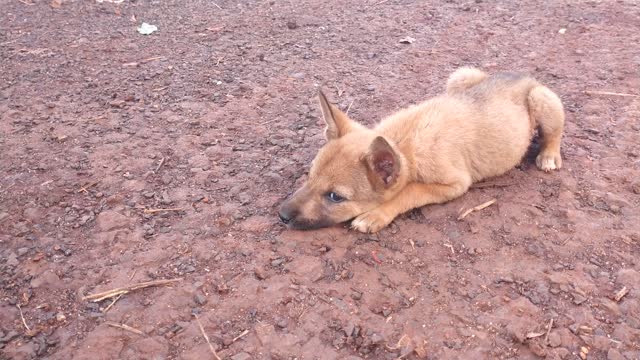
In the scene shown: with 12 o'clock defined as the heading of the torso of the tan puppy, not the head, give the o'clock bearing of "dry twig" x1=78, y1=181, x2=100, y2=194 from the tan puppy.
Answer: The dry twig is roughly at 1 o'clock from the tan puppy.

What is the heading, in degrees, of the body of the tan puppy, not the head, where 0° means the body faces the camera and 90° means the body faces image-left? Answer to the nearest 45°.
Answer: approximately 45°

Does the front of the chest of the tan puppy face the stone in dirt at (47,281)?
yes

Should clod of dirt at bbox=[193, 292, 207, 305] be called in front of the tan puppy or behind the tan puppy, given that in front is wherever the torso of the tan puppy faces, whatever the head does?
in front

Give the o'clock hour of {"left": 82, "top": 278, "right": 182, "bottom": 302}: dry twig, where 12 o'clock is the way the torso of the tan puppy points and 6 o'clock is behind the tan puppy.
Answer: The dry twig is roughly at 12 o'clock from the tan puppy.

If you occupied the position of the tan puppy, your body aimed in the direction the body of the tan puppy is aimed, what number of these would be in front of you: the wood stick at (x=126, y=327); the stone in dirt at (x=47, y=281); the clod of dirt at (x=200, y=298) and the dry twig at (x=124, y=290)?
4

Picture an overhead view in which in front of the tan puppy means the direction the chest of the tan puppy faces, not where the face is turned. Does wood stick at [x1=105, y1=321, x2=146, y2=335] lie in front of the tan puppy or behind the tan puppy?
in front
